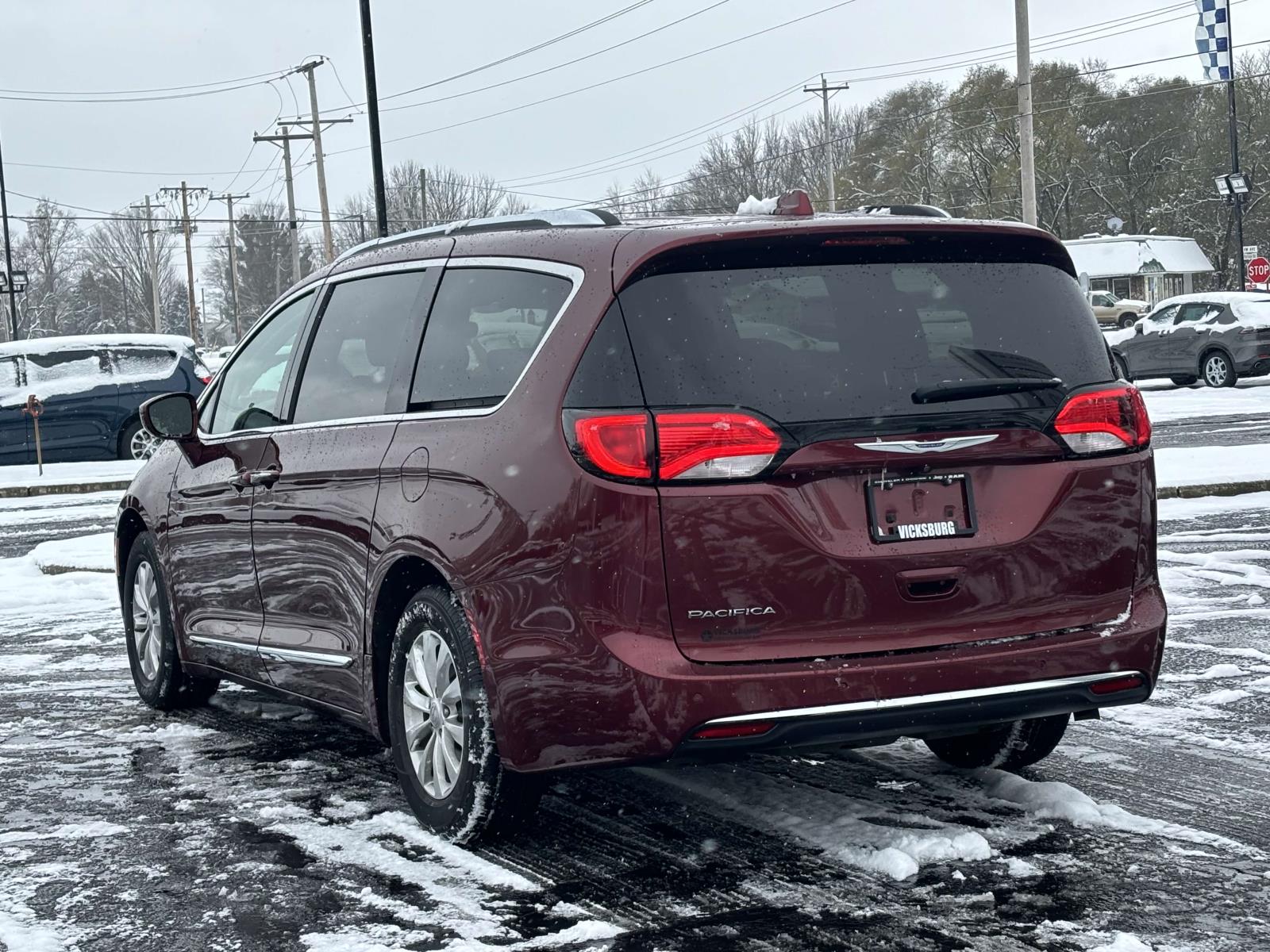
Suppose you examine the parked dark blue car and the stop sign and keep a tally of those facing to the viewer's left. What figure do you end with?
1

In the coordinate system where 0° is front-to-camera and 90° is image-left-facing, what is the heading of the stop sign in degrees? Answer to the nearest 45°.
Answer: approximately 0°

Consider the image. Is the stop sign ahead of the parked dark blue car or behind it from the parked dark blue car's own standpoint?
behind

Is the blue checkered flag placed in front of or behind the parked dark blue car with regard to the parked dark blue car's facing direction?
behind

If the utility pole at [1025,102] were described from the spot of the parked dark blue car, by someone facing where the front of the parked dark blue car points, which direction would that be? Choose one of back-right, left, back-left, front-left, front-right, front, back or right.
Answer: back

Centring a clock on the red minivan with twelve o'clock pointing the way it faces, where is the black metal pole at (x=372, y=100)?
The black metal pole is roughly at 1 o'clock from the red minivan.

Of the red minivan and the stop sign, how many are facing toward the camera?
1

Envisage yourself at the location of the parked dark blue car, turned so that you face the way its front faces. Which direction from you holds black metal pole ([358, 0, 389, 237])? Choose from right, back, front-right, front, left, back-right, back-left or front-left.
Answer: back-right

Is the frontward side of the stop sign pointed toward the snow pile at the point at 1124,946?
yes

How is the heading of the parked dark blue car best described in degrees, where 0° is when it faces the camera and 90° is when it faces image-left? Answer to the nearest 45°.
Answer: approximately 90°

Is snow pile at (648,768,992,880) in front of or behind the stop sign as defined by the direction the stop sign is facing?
in front

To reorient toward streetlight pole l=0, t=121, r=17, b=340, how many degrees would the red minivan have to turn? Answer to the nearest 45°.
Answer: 0° — it already faces it

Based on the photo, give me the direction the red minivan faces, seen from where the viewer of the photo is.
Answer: facing away from the viewer and to the left of the viewer
